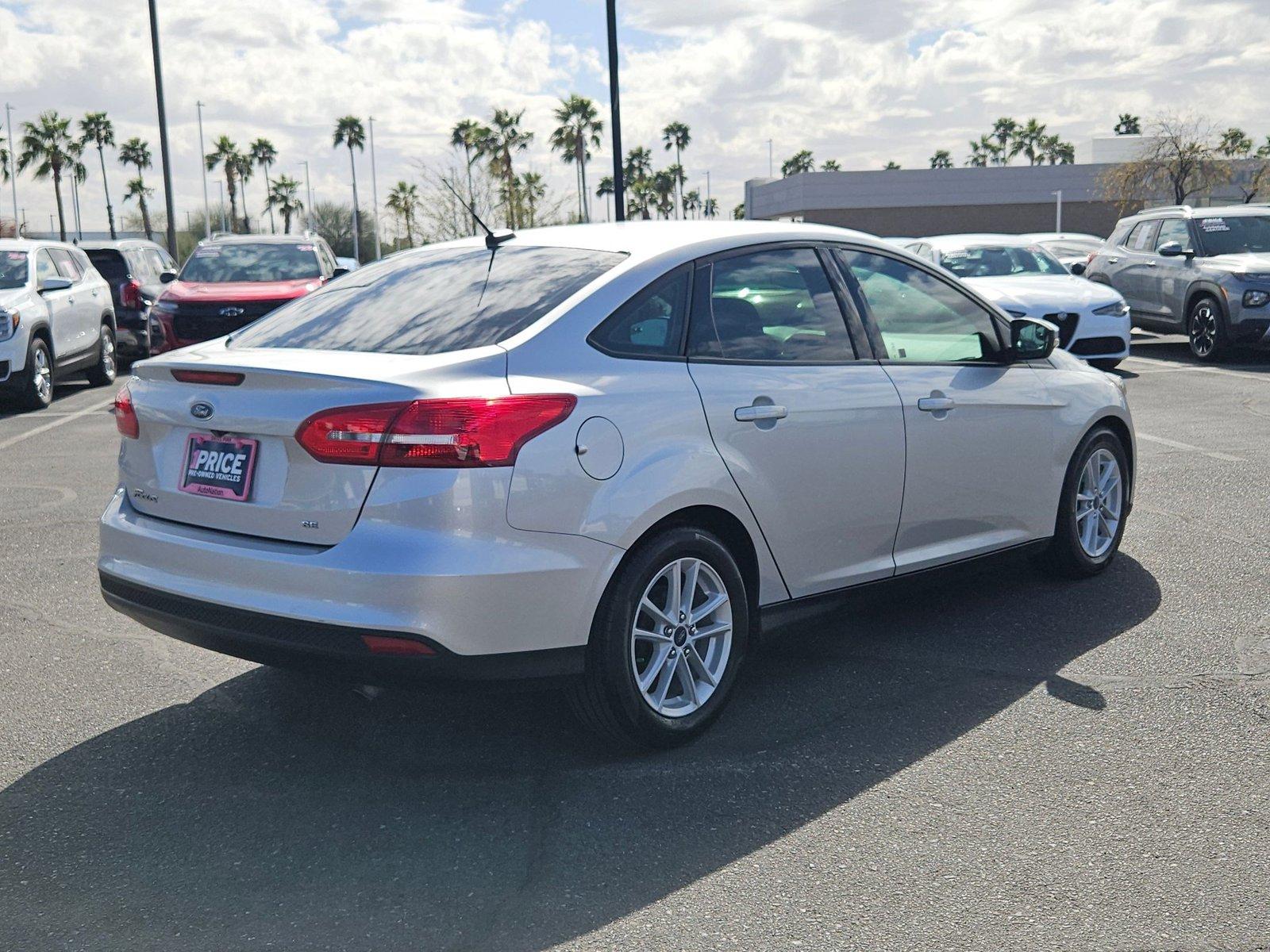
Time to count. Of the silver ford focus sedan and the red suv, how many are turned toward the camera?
1

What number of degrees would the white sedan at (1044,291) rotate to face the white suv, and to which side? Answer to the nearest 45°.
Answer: approximately 135° to its right

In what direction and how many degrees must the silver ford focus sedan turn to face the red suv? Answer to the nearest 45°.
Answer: approximately 45° to its left

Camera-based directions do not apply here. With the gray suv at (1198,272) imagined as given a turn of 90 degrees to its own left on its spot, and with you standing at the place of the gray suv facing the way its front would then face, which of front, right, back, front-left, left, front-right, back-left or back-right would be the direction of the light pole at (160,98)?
back-left

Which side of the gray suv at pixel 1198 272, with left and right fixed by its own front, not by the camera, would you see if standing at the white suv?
right

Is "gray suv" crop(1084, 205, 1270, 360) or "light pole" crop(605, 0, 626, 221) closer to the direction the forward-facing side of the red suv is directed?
the gray suv

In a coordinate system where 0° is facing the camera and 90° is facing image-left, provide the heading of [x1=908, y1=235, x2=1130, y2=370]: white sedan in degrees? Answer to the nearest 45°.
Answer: approximately 315°

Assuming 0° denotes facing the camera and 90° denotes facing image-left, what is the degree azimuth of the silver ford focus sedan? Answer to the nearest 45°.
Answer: approximately 225°

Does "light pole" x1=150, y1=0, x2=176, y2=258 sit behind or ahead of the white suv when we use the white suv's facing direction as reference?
behind

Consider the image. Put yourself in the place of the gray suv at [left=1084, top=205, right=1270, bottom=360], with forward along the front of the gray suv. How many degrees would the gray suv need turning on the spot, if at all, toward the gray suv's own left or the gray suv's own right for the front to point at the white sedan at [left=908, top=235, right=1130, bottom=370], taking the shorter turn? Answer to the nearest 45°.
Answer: approximately 90° to the gray suv's own right

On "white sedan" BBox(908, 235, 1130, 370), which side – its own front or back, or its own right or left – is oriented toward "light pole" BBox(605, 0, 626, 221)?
back

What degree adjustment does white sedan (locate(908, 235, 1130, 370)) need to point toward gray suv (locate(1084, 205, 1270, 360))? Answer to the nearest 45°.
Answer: approximately 90° to its left

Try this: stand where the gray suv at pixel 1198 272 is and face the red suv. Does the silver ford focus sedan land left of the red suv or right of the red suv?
left
